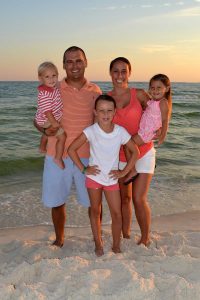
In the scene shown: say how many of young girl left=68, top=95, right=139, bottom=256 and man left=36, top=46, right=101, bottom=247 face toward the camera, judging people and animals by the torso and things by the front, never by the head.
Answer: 2

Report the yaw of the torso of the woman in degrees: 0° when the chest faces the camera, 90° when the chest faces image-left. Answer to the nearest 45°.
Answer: approximately 45°

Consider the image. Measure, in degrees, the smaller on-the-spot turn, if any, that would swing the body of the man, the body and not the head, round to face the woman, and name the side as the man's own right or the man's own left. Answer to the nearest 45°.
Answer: approximately 90° to the man's own left
